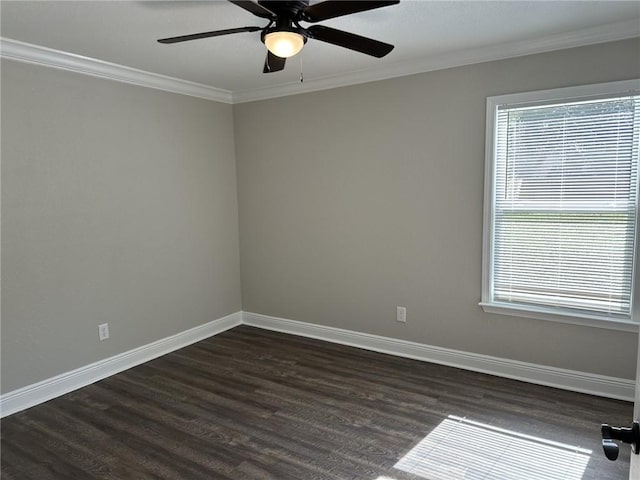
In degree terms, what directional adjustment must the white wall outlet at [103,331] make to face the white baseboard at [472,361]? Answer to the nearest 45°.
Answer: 0° — it already faces it

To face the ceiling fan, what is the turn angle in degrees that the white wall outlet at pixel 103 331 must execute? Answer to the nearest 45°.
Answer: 0° — it already faces it

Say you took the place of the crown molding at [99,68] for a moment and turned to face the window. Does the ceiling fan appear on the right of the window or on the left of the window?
right

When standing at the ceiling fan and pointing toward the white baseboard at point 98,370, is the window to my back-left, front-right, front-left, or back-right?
back-right

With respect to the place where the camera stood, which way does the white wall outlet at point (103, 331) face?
facing the viewer and to the right of the viewer

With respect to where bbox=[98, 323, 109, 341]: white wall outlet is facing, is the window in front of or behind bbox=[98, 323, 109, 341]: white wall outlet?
in front

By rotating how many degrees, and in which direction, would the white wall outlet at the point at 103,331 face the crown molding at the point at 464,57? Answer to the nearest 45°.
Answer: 0° — it already faces it
